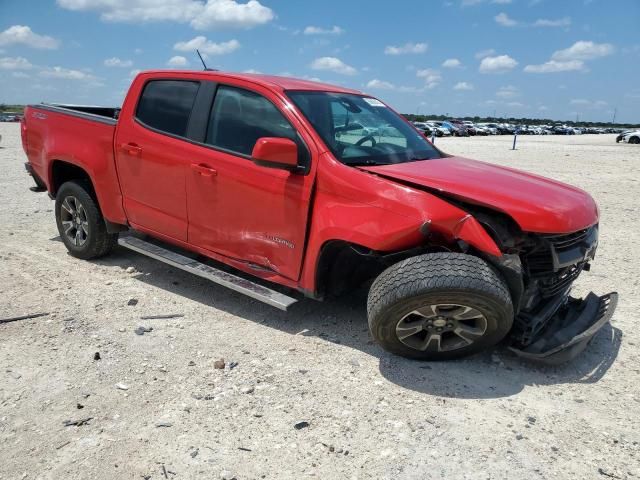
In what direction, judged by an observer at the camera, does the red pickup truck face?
facing the viewer and to the right of the viewer

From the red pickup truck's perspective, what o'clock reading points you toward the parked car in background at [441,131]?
The parked car in background is roughly at 8 o'clock from the red pickup truck.

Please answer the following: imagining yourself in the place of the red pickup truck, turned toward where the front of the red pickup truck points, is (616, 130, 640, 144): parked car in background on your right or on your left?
on your left

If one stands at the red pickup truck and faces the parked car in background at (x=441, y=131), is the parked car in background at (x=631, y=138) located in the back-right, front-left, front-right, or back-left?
front-right
